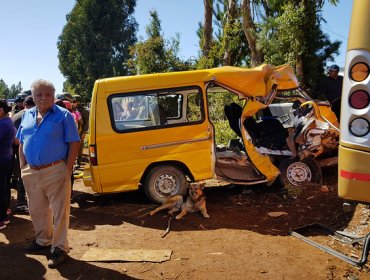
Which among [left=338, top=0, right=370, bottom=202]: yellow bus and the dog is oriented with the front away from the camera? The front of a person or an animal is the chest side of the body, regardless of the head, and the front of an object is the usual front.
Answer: the yellow bus

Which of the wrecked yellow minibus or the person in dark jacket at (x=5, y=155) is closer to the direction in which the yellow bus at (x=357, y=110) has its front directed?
the wrecked yellow minibus

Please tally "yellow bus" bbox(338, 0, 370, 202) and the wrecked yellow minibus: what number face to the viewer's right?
1

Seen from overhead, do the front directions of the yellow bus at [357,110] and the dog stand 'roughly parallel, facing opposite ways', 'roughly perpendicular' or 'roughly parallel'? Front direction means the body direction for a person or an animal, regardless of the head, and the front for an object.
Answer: roughly perpendicular

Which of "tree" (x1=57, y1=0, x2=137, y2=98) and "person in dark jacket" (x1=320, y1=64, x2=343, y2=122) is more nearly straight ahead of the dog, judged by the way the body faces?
the person in dark jacket

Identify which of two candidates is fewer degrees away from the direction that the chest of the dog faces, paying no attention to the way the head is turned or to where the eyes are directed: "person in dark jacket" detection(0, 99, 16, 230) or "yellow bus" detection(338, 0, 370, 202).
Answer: the yellow bus

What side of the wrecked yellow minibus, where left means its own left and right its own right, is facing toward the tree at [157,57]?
left

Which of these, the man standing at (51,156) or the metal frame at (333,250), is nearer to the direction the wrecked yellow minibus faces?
the metal frame

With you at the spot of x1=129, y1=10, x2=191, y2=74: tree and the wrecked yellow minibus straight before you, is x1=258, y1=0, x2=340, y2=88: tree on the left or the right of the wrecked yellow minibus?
left

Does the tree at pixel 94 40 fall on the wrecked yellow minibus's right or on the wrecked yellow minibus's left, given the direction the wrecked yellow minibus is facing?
on its left

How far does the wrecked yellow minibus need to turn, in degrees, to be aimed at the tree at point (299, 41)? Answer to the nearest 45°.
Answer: approximately 45° to its left

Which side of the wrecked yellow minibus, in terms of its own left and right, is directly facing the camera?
right
